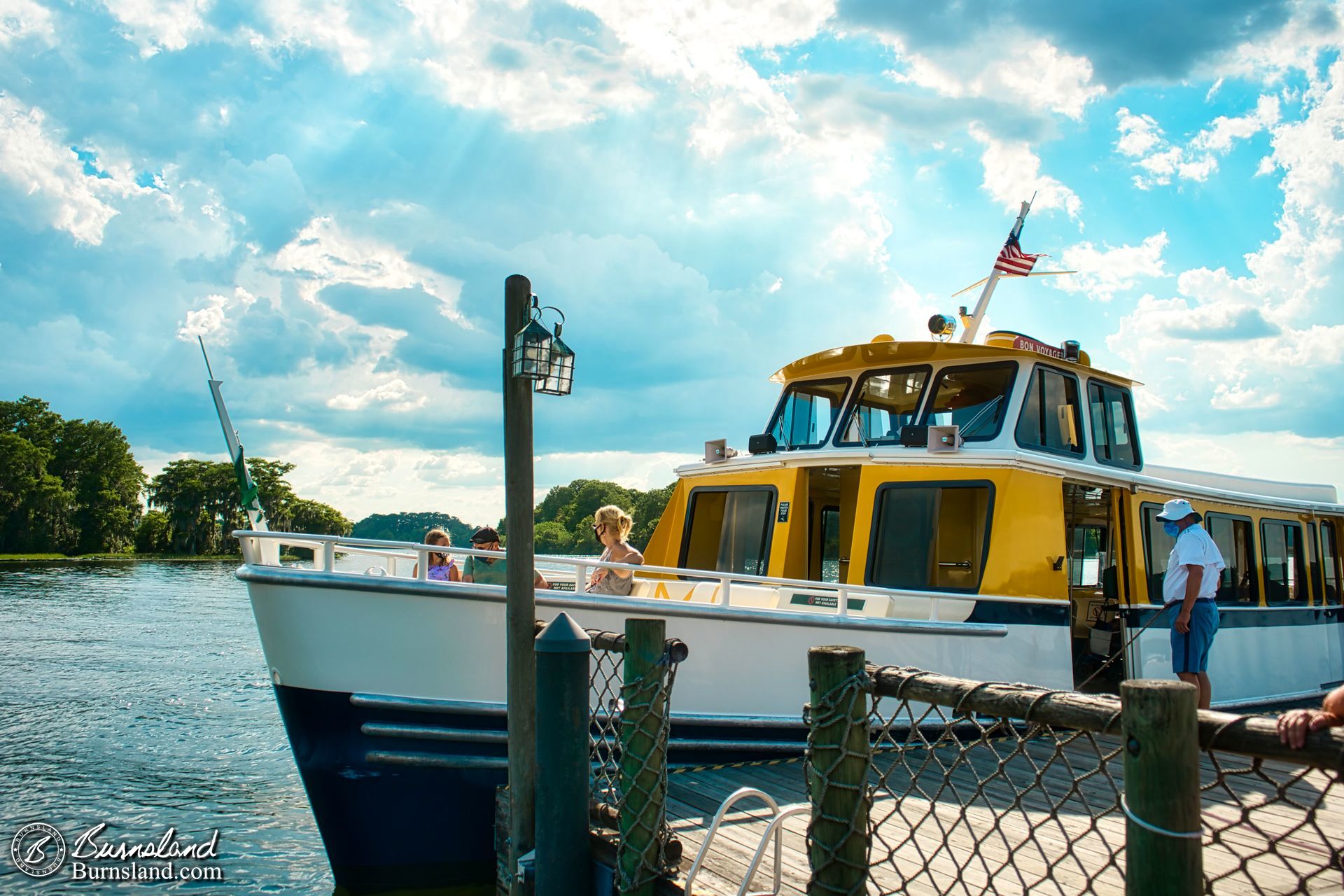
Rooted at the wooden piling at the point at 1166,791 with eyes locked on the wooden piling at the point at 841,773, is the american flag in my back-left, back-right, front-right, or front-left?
front-right

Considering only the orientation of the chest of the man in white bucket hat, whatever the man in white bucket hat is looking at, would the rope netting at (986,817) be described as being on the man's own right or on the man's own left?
on the man's own left

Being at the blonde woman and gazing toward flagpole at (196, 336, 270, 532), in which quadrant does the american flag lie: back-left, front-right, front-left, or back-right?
back-right

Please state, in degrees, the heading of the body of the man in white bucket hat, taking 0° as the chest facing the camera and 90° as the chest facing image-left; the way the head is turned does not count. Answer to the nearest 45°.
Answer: approximately 90°

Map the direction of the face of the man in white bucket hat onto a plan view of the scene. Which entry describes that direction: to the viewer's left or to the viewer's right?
to the viewer's left

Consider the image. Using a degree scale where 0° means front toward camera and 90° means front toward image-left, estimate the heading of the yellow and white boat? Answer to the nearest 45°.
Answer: approximately 45°

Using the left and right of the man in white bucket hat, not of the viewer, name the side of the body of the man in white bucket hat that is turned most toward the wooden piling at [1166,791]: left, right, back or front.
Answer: left

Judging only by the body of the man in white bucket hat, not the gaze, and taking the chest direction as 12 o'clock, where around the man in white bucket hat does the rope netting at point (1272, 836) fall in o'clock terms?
The rope netting is roughly at 9 o'clock from the man in white bucket hat.

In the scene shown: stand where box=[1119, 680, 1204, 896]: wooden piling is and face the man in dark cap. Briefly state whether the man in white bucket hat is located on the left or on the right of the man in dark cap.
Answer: right

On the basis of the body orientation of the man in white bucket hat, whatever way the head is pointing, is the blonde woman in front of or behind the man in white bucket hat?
in front
